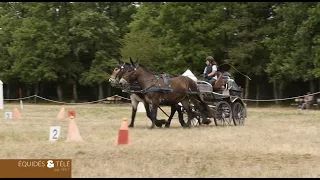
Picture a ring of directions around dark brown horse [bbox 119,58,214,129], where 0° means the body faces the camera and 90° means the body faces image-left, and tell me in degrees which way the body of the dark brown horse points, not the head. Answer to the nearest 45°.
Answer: approximately 90°

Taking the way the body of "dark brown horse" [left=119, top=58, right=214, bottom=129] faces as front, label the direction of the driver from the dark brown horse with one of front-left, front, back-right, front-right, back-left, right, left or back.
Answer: back-right

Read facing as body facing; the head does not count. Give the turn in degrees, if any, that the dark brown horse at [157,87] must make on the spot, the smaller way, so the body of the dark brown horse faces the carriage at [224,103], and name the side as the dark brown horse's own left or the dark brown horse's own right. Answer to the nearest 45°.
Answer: approximately 135° to the dark brown horse's own right
